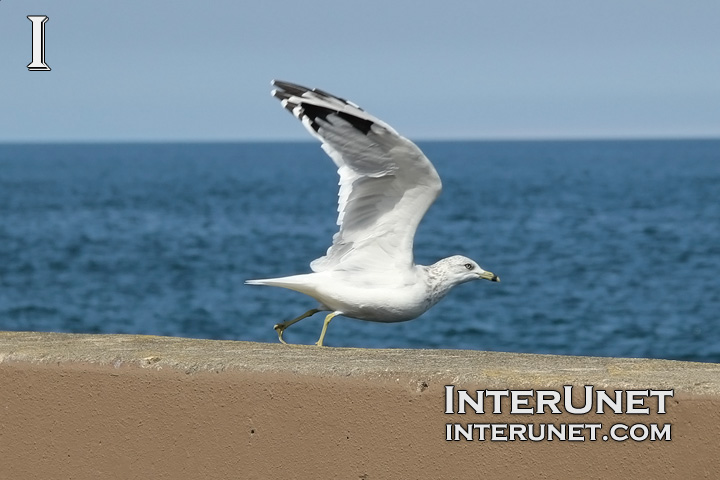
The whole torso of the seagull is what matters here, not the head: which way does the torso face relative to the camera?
to the viewer's right
